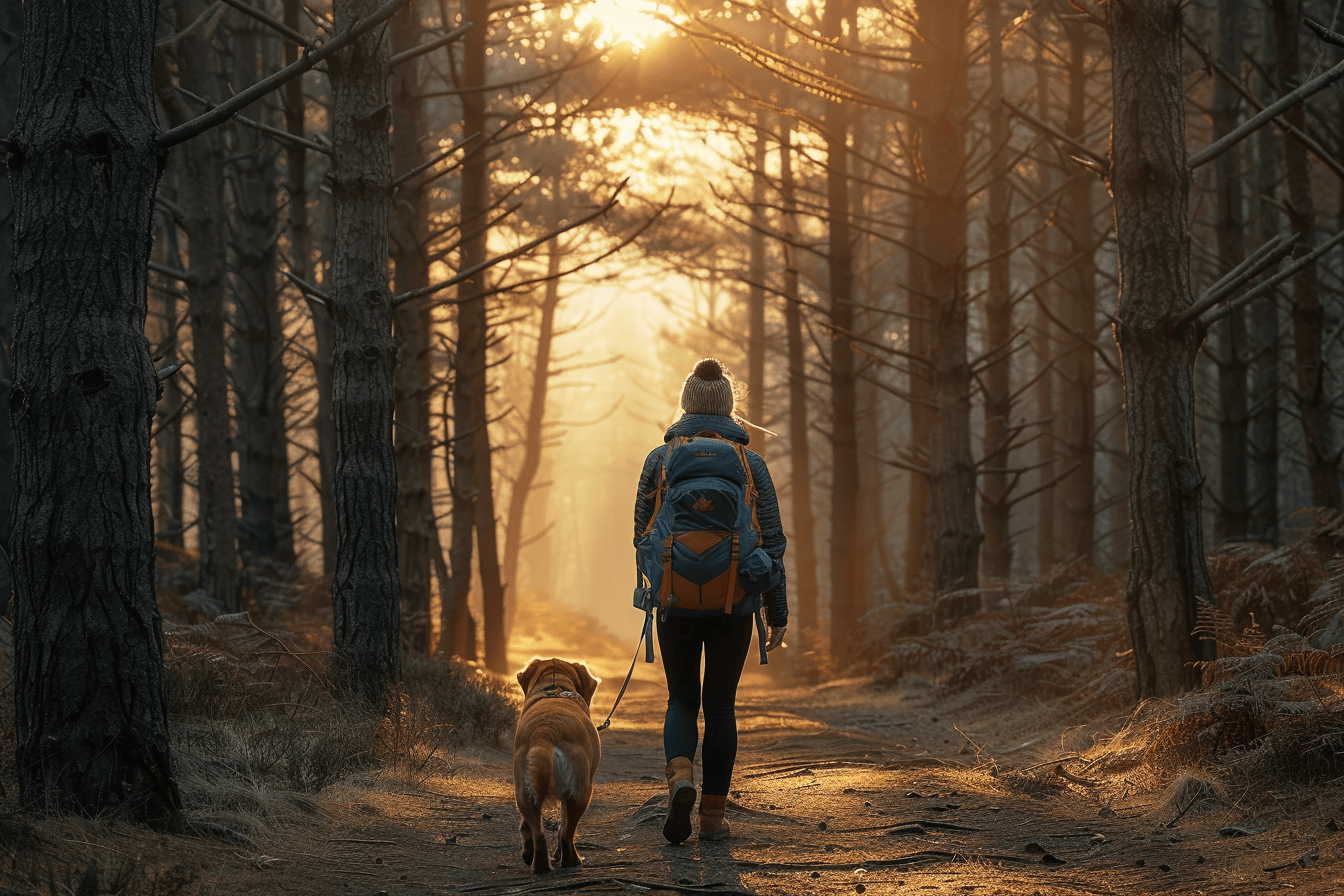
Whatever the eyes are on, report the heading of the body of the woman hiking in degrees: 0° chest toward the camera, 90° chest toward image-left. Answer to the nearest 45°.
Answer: approximately 180°

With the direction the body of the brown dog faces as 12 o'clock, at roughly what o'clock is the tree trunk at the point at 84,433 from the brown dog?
The tree trunk is roughly at 9 o'clock from the brown dog.

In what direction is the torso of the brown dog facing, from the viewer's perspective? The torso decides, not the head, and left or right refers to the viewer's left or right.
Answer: facing away from the viewer
